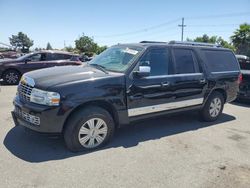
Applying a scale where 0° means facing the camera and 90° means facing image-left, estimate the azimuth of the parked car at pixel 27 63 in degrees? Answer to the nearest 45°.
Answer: approximately 90°

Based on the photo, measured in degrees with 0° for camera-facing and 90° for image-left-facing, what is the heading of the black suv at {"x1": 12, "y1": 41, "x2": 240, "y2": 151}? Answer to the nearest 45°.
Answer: approximately 45°

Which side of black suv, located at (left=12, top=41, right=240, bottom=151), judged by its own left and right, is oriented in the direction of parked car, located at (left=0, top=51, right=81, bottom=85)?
right

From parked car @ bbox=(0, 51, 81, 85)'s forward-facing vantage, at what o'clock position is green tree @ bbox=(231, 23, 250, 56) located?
The green tree is roughly at 5 o'clock from the parked car.

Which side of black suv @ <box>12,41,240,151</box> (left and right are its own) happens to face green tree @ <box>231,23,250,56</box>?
back

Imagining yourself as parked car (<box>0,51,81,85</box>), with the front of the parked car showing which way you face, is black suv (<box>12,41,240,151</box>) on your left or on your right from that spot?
on your left
